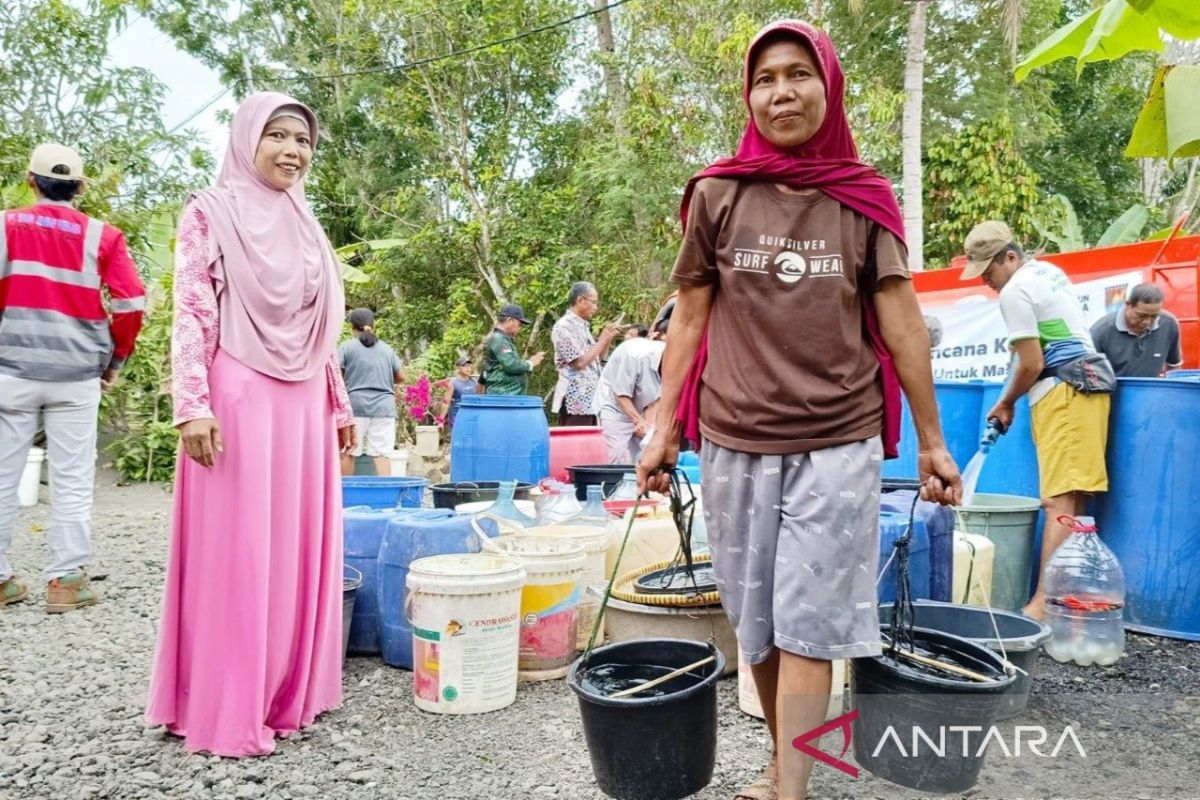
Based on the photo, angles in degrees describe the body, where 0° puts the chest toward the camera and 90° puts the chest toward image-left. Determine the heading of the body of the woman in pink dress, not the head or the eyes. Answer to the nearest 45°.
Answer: approximately 315°

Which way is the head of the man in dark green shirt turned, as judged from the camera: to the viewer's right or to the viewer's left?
to the viewer's right

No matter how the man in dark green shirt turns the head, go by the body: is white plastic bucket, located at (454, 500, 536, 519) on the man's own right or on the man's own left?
on the man's own right

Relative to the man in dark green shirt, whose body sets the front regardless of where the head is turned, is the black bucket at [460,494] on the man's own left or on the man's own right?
on the man's own right

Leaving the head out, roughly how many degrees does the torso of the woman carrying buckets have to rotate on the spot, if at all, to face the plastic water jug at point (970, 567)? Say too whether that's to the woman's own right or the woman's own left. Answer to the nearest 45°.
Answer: approximately 180°

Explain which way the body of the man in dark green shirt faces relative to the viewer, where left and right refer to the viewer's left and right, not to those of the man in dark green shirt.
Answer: facing to the right of the viewer

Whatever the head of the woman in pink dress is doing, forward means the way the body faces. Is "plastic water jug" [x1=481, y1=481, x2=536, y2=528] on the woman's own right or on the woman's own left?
on the woman's own left
